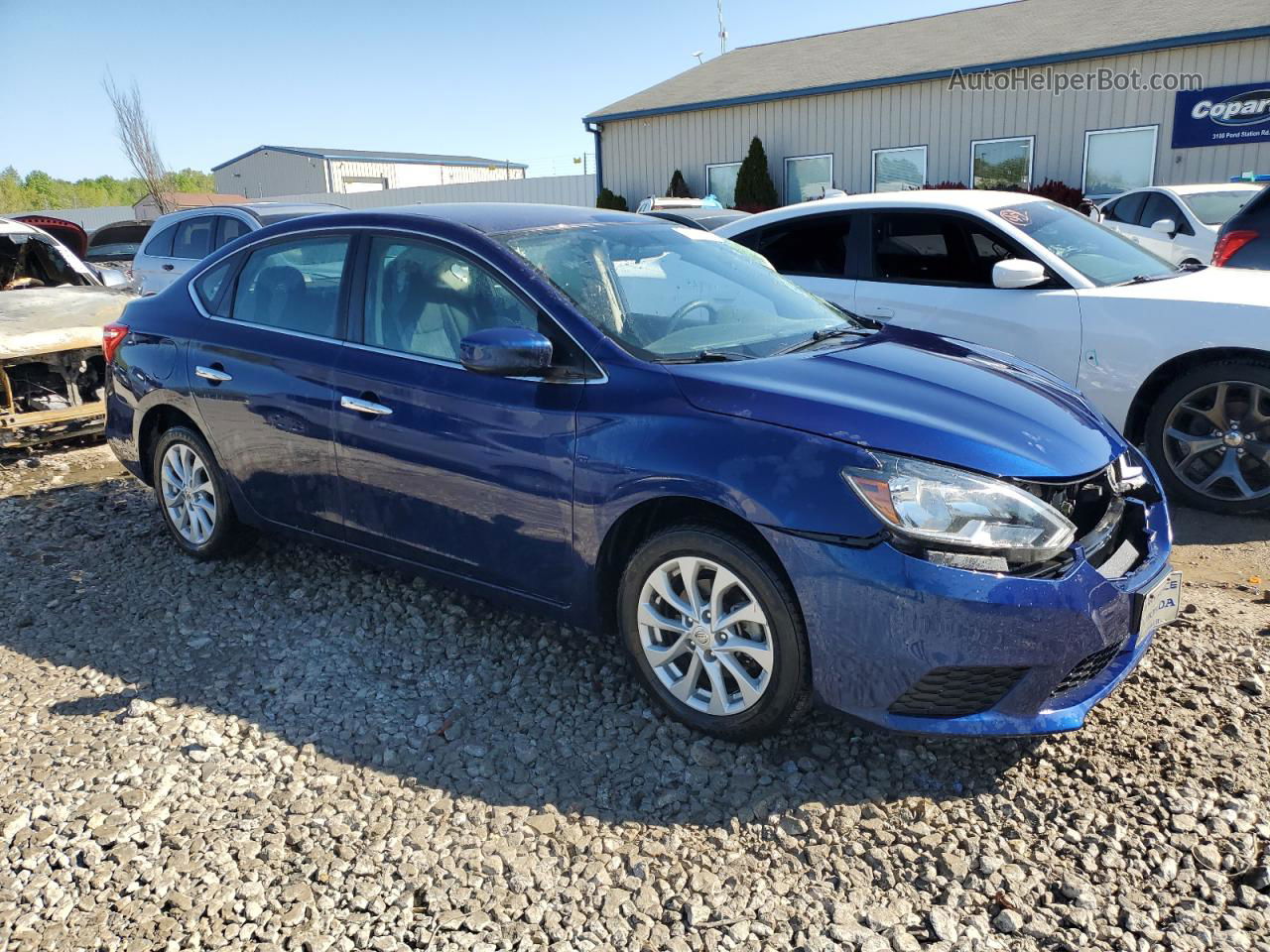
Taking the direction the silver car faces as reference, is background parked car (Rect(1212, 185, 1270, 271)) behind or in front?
in front

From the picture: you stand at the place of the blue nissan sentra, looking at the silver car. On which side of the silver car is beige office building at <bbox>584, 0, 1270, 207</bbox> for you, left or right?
right

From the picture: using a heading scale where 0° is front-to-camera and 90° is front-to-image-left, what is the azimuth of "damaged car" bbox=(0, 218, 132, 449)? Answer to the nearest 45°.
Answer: approximately 315°

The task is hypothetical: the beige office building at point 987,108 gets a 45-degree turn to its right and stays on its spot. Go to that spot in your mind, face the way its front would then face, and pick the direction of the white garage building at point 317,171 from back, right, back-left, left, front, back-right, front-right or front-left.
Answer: front-right

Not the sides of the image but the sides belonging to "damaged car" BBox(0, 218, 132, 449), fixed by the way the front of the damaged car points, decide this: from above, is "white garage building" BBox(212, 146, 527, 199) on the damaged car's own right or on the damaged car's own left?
on the damaged car's own left

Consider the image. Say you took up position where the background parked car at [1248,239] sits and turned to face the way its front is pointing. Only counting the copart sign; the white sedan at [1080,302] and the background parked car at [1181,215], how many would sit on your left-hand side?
2

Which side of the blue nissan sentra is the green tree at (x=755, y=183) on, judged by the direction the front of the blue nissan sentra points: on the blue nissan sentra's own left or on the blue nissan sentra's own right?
on the blue nissan sentra's own left

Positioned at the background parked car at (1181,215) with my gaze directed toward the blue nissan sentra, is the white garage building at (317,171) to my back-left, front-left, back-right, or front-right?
back-right

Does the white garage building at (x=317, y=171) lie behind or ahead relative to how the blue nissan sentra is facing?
behind

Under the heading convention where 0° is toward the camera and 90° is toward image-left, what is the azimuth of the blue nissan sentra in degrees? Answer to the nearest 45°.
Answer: approximately 315°

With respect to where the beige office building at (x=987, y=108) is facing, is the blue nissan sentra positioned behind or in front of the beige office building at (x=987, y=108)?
in front

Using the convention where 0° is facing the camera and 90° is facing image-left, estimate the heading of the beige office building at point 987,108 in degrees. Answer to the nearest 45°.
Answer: approximately 45°
